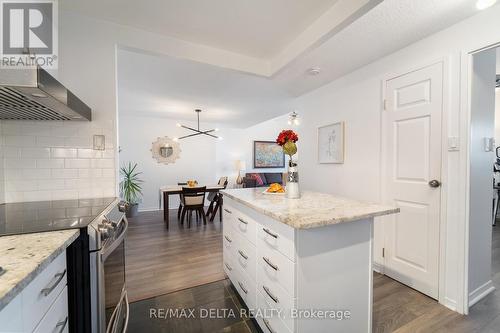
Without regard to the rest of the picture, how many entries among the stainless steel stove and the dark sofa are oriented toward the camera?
1

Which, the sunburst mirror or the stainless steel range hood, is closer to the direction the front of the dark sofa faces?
the stainless steel range hood

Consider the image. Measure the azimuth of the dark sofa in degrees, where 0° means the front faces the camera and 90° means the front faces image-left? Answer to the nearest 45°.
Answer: approximately 0°

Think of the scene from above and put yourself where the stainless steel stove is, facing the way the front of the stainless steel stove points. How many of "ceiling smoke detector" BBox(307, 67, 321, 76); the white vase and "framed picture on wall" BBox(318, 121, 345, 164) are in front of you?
3

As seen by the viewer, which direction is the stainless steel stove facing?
to the viewer's right

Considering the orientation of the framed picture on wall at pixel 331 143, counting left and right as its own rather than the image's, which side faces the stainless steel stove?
front

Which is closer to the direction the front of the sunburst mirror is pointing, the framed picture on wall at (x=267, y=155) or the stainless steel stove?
the stainless steel stove

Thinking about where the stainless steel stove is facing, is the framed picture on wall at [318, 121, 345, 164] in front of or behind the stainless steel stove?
in front

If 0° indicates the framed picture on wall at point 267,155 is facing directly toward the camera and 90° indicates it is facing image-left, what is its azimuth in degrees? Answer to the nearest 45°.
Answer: approximately 0°

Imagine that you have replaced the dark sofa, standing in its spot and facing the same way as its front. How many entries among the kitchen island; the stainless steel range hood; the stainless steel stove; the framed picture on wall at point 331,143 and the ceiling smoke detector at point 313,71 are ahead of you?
5

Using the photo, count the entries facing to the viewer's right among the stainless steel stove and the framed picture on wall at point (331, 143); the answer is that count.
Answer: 1

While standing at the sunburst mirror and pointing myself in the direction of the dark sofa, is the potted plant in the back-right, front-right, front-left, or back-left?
back-right
